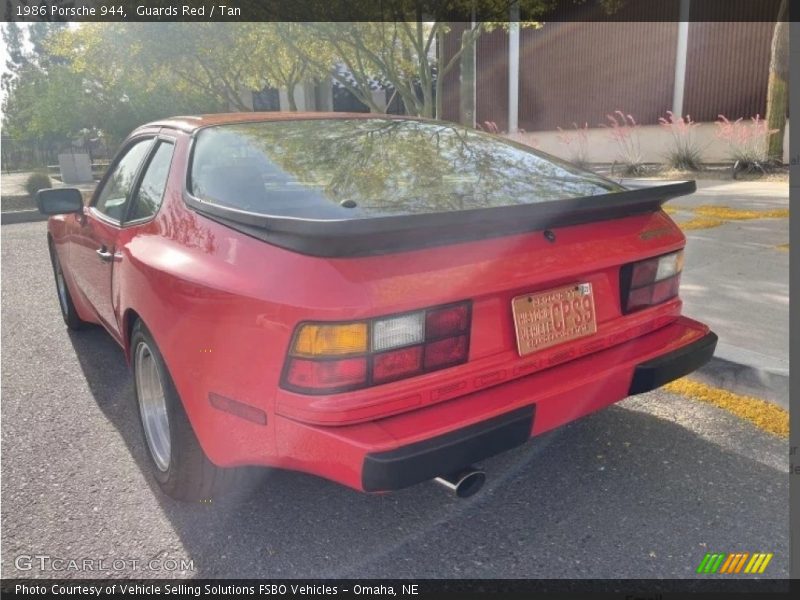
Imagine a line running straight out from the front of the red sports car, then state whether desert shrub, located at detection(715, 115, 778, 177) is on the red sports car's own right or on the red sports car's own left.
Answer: on the red sports car's own right

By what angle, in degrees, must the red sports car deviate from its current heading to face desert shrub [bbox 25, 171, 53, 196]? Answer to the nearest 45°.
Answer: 0° — it already faces it

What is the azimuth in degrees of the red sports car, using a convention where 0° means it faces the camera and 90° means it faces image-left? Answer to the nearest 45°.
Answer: approximately 135°

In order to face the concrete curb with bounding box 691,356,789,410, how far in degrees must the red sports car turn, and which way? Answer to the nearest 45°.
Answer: approximately 90° to its right

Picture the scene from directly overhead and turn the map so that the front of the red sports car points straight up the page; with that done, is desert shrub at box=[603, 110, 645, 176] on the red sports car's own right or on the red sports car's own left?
on the red sports car's own right
